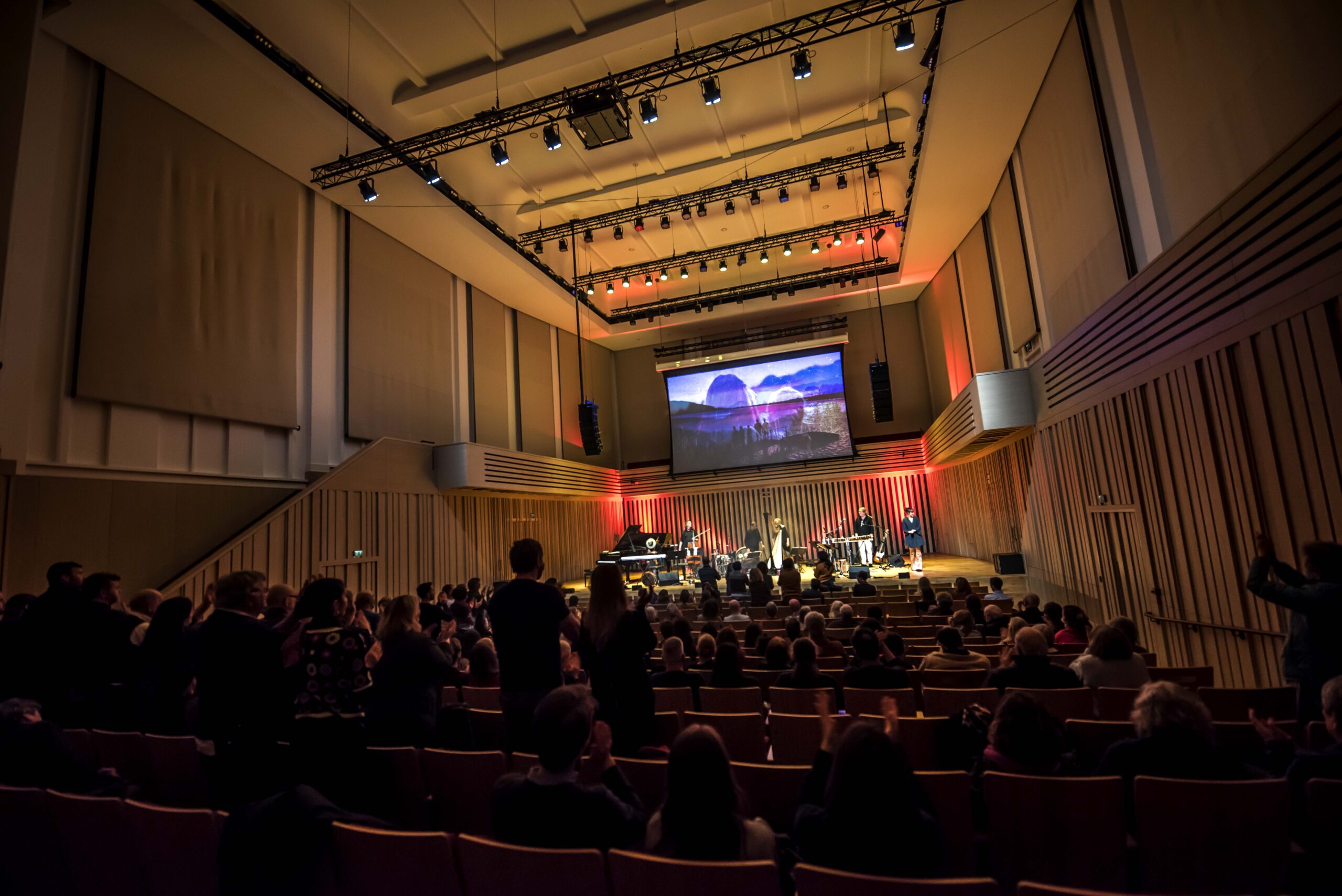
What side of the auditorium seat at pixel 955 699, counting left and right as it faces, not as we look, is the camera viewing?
back

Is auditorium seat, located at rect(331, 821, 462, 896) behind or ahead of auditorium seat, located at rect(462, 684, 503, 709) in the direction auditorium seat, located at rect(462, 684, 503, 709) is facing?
behind

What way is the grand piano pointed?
to the viewer's left

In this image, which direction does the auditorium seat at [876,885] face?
away from the camera

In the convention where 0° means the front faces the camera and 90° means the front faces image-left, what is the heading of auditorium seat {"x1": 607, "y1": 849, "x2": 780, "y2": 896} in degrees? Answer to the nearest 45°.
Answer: approximately 180°

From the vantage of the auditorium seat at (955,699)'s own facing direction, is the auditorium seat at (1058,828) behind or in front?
behind

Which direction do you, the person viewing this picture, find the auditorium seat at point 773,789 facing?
facing away from the viewer

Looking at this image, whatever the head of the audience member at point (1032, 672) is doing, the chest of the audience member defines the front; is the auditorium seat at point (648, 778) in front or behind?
behind

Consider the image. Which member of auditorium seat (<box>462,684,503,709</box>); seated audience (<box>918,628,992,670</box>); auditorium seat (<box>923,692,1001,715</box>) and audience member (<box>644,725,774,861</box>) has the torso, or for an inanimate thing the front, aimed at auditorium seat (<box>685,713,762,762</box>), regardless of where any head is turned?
the audience member

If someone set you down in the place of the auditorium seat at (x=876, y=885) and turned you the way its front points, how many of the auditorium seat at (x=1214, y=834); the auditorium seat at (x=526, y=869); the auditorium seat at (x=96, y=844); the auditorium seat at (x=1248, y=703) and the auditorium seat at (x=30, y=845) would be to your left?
3

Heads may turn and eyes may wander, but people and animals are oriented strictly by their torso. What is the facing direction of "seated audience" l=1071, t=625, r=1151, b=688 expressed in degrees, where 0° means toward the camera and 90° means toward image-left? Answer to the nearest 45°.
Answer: approximately 180°

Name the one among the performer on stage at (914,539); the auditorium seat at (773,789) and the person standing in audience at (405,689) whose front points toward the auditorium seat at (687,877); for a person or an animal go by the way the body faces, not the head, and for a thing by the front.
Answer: the performer on stage

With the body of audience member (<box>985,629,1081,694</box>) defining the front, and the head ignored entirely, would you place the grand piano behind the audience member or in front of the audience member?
in front

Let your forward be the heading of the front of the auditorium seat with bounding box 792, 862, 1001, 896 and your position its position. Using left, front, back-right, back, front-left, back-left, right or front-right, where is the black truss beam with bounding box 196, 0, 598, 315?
front-left

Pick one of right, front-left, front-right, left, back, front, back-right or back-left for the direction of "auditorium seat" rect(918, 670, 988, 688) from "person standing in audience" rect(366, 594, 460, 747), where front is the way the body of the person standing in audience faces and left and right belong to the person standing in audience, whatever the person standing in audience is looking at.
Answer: front-right

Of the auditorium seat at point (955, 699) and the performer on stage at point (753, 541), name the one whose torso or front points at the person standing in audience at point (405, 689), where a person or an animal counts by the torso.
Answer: the performer on stage

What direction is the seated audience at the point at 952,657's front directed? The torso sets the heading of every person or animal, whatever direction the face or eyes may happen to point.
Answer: away from the camera
